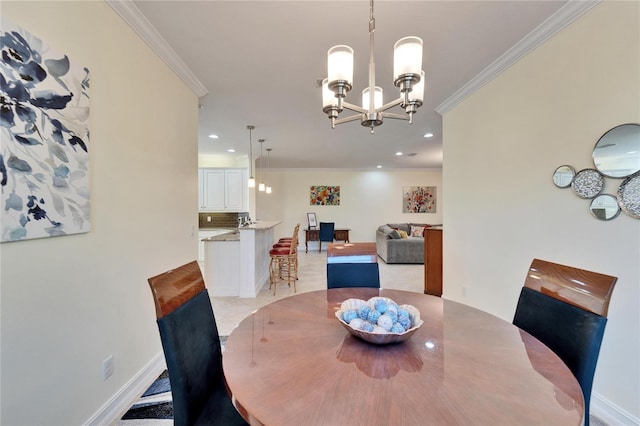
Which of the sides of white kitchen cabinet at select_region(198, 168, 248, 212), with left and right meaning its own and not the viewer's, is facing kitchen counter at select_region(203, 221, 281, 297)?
front

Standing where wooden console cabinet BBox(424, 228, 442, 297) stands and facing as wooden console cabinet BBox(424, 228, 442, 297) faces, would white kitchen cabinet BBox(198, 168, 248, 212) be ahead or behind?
ahead

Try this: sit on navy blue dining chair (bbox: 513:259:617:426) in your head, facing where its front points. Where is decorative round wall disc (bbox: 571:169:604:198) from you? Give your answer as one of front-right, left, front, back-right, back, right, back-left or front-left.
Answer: back-right

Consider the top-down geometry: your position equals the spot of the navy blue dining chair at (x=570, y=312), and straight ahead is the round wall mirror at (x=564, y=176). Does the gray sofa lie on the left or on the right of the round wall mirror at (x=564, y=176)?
left

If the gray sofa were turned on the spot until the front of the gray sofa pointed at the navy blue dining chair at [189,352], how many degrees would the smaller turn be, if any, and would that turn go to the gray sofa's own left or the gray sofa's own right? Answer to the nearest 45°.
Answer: approximately 90° to the gray sofa's own right

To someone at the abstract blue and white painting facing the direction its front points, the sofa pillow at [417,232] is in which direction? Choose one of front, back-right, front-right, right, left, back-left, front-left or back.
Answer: front-left

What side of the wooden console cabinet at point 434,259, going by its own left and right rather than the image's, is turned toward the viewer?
left

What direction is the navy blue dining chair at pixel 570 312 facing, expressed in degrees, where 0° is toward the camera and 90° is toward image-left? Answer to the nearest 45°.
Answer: approximately 45°
